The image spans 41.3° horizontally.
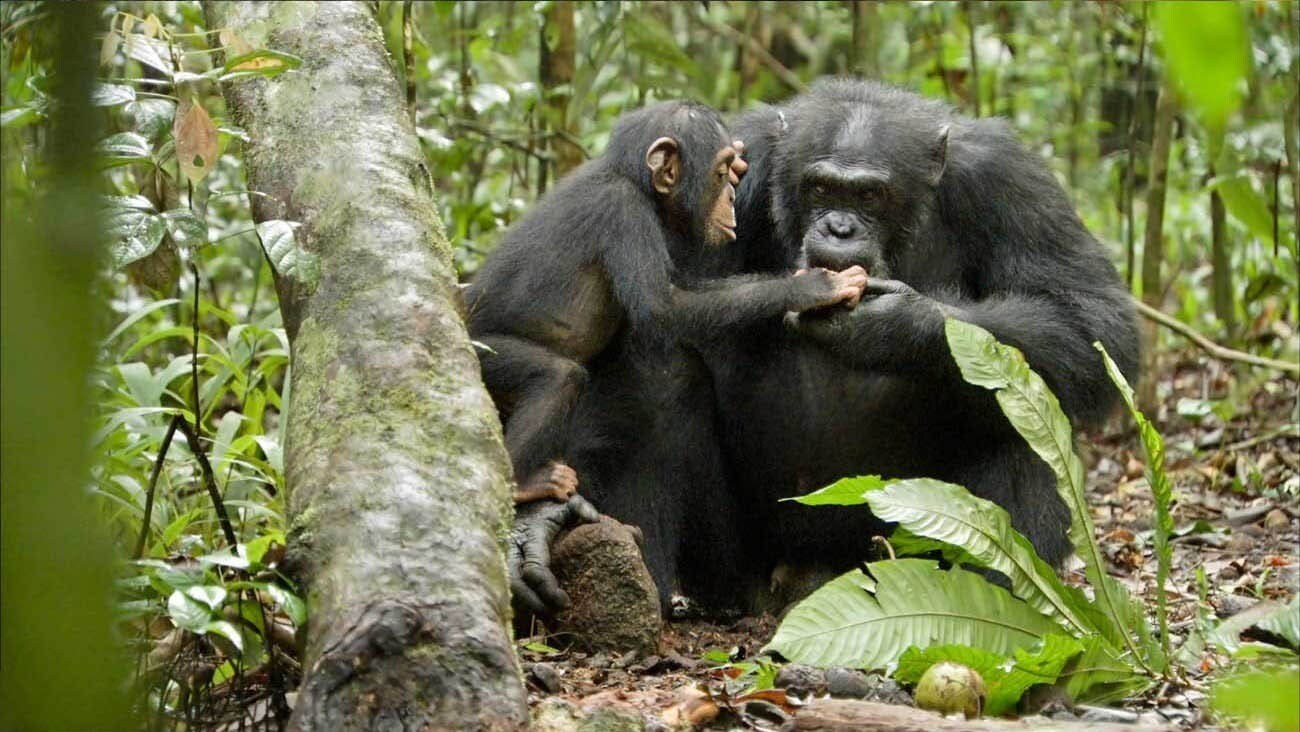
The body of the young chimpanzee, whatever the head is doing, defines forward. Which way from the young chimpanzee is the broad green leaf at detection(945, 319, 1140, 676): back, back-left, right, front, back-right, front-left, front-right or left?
front-right

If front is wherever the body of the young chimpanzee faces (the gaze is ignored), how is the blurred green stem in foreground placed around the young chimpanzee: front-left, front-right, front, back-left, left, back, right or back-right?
right

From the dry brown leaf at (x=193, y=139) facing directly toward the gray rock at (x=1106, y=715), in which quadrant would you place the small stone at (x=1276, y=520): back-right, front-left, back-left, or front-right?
front-left

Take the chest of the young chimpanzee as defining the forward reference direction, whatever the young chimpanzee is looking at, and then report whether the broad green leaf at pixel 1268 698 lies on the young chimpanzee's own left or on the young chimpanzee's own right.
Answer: on the young chimpanzee's own right

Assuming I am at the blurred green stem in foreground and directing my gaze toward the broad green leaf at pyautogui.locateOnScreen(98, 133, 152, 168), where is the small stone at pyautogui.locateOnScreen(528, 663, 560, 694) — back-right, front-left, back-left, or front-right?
front-right

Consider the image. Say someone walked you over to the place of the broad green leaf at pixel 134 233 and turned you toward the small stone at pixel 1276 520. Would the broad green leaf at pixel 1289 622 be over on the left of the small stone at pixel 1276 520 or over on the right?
right

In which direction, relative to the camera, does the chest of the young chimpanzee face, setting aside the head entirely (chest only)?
to the viewer's right

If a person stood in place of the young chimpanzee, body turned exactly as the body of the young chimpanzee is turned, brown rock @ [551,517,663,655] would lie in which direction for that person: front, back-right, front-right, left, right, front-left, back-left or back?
right

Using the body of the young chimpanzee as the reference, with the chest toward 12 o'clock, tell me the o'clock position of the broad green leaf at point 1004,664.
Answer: The broad green leaf is roughly at 2 o'clock from the young chimpanzee.

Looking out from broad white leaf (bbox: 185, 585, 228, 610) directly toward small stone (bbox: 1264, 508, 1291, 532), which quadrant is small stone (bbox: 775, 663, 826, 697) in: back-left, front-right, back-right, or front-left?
front-right

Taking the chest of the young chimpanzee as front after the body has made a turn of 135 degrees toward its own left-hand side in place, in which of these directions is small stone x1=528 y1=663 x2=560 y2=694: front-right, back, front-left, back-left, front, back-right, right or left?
back-left
